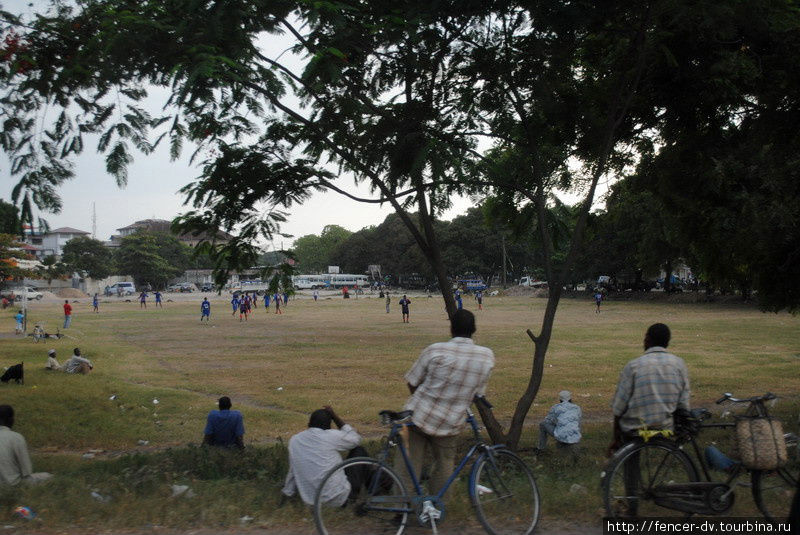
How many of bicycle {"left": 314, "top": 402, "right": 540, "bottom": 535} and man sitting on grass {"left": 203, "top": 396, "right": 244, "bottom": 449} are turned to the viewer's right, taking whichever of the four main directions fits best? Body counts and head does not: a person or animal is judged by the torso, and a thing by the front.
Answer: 1

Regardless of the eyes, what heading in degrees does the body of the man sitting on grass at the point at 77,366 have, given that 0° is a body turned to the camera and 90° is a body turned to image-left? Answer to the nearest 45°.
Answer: approximately 225°

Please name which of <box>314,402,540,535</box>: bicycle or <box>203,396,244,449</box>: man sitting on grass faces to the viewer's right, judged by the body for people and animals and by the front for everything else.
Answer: the bicycle

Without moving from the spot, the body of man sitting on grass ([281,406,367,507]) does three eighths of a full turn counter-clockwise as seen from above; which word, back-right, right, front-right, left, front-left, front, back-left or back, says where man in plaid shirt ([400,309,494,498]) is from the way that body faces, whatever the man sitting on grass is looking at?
back-left

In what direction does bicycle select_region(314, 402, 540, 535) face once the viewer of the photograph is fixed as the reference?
facing to the right of the viewer

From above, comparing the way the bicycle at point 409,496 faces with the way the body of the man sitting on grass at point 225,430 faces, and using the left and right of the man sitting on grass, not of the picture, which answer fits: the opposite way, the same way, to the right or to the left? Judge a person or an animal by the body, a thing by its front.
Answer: to the right

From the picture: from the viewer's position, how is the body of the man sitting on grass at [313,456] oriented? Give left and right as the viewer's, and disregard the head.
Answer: facing away from the viewer and to the right of the viewer

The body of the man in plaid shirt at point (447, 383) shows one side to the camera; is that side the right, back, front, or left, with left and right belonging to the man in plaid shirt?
back

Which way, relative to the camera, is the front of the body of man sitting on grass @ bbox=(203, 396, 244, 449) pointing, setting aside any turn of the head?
away from the camera

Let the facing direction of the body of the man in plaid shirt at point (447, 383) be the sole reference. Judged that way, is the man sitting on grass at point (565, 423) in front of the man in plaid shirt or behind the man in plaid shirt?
in front

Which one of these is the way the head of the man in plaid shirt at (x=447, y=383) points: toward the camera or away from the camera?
away from the camera

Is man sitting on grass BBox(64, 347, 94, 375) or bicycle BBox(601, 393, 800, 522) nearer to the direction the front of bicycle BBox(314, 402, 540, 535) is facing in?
the bicycle

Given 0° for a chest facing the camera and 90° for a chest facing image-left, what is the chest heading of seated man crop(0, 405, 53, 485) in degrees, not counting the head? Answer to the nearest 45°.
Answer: approximately 225°

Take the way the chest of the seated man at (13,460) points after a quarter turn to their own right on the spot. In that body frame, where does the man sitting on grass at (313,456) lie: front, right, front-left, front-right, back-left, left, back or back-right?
front
